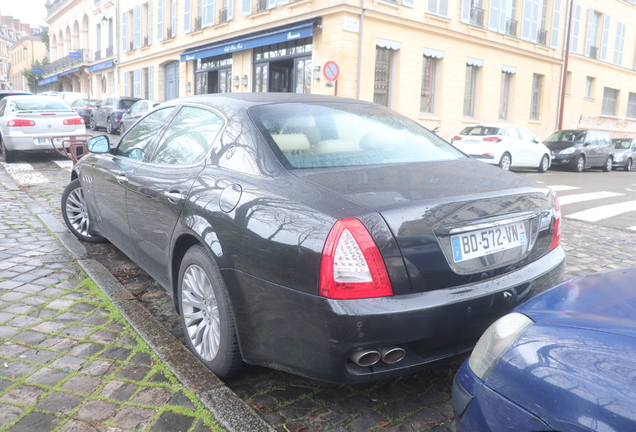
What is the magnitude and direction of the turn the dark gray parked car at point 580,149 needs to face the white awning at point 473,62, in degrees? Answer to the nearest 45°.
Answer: approximately 90° to its right

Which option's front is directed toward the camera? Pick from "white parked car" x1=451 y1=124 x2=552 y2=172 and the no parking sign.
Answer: the no parking sign

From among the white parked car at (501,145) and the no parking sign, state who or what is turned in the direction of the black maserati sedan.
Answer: the no parking sign

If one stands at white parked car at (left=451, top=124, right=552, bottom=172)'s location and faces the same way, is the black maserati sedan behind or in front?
behind

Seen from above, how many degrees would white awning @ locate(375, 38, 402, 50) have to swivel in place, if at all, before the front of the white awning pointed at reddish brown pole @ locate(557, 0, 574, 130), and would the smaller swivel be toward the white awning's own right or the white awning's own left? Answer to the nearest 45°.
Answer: approximately 90° to the white awning's own left

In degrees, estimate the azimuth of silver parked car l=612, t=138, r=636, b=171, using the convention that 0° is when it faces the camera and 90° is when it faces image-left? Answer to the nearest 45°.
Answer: approximately 45°

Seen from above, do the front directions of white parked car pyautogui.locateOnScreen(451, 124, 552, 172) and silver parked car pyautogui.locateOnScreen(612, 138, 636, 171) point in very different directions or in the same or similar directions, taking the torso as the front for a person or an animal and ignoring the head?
very different directions

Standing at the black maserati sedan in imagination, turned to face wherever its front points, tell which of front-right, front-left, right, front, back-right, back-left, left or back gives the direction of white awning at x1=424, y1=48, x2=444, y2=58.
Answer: front-right

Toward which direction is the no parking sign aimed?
toward the camera

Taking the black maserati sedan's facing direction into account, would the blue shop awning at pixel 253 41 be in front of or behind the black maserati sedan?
in front

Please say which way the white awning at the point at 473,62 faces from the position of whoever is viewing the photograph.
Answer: facing the viewer and to the right of the viewer

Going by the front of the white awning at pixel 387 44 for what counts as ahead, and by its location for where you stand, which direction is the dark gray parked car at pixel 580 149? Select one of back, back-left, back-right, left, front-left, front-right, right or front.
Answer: front-left

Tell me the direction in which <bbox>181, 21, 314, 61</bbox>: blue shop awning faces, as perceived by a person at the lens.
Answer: facing the viewer and to the left of the viewer

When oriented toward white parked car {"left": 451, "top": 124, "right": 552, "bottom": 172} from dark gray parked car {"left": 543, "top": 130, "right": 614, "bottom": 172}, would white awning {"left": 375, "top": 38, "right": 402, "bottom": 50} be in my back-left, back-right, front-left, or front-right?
front-right

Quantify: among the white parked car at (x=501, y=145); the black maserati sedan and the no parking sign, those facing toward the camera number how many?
1
